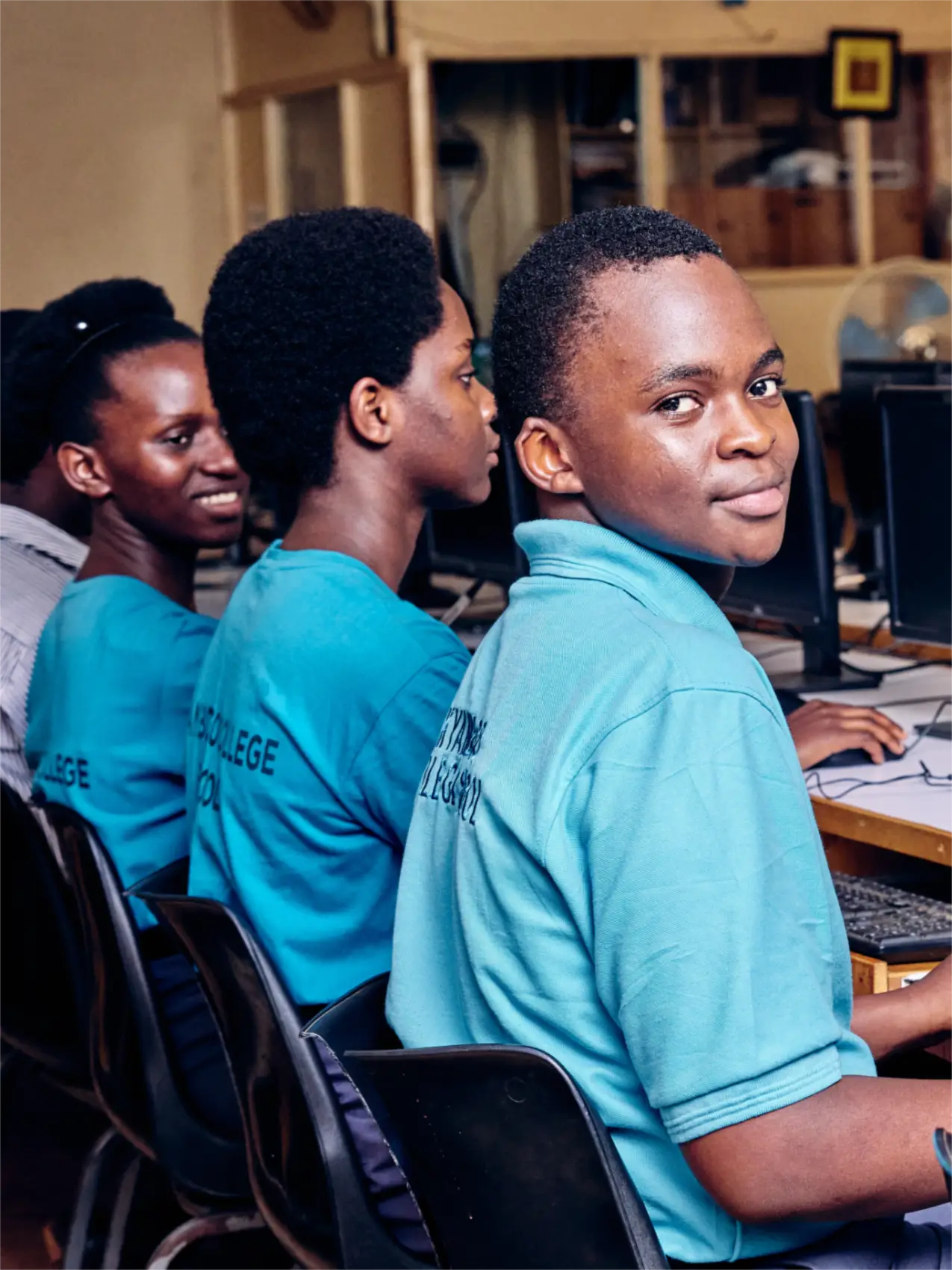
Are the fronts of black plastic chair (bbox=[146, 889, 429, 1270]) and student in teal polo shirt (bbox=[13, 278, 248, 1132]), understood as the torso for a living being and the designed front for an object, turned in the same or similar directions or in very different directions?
same or similar directions

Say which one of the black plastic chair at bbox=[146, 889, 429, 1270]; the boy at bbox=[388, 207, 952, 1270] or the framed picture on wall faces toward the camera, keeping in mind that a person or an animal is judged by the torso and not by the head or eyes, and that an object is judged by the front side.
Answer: the framed picture on wall

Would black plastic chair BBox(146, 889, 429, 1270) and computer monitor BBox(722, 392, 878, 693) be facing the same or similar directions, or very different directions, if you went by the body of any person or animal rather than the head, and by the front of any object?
very different directions

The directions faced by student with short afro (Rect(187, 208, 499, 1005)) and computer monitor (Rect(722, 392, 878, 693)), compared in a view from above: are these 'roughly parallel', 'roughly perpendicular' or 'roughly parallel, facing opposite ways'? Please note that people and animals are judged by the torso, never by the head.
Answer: roughly parallel, facing opposite ways

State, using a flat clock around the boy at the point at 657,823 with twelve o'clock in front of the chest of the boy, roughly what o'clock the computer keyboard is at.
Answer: The computer keyboard is roughly at 11 o'clock from the boy.

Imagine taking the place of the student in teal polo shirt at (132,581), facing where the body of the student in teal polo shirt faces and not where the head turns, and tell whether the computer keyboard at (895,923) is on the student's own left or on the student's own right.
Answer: on the student's own right

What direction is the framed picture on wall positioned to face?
toward the camera

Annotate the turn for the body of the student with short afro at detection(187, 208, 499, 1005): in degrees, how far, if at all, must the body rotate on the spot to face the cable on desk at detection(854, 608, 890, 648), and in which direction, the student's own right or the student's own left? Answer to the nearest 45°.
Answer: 0° — they already face it

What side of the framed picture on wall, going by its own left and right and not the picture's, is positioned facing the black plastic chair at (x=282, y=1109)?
front

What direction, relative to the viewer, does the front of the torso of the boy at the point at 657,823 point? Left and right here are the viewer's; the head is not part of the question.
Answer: facing away from the viewer and to the right of the viewer

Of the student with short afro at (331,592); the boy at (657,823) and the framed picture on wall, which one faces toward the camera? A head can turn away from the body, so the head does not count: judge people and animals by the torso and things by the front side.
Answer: the framed picture on wall

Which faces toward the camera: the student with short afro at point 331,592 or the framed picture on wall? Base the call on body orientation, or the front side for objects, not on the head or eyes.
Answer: the framed picture on wall

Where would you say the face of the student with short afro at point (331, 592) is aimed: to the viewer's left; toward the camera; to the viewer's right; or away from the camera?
to the viewer's right

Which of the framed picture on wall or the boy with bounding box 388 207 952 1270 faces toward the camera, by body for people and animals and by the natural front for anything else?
the framed picture on wall

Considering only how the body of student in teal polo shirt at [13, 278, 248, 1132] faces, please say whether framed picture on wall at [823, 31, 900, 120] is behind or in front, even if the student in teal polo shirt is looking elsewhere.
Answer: in front

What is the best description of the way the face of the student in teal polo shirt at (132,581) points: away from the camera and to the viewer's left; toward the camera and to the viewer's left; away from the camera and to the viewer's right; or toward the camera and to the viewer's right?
toward the camera and to the viewer's right
